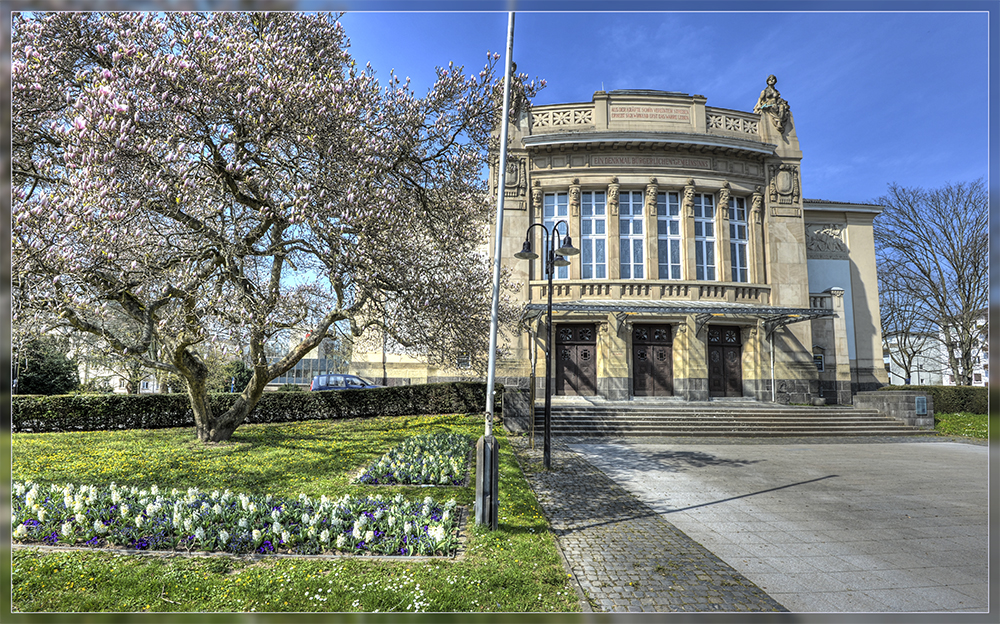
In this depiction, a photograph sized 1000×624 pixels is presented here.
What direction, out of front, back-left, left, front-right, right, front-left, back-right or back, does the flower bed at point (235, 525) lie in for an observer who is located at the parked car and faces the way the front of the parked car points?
right

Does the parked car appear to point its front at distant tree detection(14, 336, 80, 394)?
no

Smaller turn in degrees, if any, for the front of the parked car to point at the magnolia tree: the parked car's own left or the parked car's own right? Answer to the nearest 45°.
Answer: approximately 90° to the parked car's own right

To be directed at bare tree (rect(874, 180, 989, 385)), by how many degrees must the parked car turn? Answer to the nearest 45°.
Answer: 0° — it already faces it

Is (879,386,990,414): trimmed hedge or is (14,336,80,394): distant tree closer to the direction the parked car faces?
the trimmed hedge

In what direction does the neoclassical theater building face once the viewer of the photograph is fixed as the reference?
facing the viewer

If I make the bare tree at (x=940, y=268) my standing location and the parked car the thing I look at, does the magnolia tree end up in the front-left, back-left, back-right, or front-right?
front-left

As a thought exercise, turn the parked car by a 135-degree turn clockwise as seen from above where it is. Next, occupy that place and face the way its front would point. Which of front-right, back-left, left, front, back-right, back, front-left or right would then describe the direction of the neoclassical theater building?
left

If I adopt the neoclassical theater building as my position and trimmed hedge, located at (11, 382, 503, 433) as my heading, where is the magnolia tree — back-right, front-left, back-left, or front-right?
front-left

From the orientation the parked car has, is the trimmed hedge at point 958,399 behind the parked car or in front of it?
in front

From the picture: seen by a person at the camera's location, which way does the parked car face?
facing to the right of the viewer
